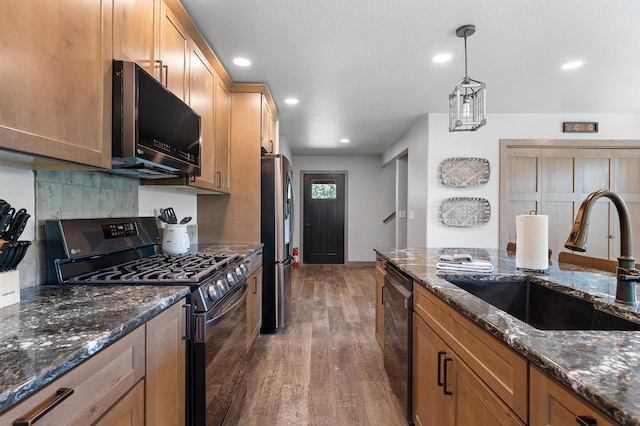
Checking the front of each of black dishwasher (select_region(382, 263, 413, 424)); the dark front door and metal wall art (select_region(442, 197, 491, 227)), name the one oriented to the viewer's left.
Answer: the black dishwasher

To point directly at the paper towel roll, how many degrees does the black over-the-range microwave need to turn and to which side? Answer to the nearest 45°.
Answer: approximately 45° to its left

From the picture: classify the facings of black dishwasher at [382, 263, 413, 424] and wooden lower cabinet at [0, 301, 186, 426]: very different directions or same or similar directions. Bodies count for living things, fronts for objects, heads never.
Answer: very different directions

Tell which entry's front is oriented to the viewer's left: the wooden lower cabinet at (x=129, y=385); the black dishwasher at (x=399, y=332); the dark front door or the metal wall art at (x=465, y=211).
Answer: the black dishwasher

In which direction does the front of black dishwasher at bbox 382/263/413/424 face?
to the viewer's left

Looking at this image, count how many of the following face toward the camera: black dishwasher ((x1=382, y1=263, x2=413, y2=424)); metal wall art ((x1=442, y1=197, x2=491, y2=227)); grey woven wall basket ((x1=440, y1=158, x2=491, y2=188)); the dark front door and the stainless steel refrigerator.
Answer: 3

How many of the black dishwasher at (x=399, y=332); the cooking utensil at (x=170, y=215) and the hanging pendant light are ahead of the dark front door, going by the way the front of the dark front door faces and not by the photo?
3

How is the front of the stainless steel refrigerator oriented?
to the viewer's right

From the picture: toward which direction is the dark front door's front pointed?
toward the camera

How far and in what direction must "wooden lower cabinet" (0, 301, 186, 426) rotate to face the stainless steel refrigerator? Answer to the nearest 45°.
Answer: approximately 90° to its left

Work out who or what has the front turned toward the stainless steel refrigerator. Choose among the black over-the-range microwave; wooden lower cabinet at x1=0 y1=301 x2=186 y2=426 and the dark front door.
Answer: the dark front door

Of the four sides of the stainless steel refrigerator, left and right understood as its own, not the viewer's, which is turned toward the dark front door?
left

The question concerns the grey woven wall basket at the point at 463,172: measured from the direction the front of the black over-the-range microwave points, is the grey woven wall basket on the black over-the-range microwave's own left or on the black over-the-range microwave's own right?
on the black over-the-range microwave's own left

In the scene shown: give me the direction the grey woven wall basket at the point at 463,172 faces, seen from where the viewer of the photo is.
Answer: facing the viewer
